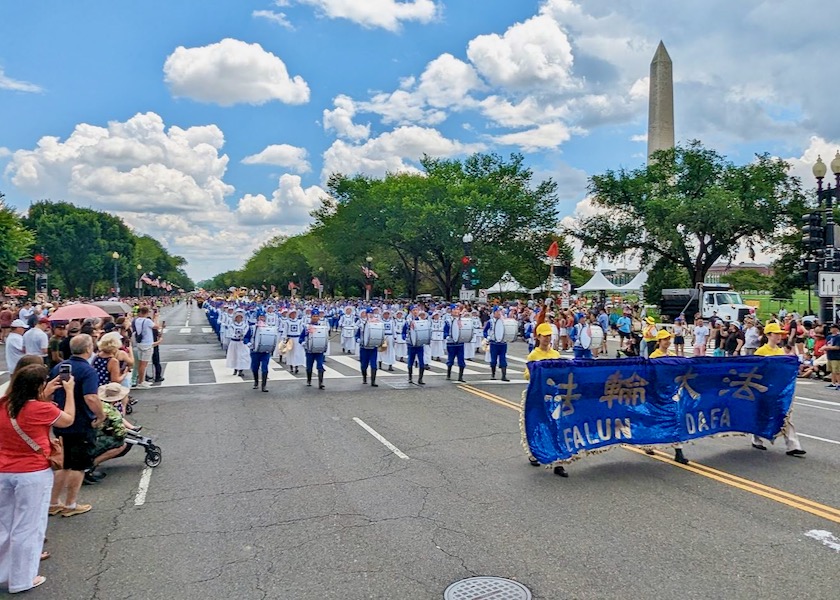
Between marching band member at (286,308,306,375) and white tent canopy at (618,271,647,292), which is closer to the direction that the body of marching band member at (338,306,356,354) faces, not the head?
the marching band member

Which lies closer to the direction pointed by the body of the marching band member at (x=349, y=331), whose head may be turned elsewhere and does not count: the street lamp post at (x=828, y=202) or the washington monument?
the street lamp post

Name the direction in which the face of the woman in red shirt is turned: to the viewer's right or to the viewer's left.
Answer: to the viewer's right

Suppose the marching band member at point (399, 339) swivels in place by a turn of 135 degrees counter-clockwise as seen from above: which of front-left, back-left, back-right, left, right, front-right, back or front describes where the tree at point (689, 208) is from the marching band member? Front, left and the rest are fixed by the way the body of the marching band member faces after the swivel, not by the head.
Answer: front

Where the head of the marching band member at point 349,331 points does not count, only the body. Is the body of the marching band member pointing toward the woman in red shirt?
yes

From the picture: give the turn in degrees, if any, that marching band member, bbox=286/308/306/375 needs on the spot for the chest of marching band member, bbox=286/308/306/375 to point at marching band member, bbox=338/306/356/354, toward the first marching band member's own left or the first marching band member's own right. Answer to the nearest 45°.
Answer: approximately 180°

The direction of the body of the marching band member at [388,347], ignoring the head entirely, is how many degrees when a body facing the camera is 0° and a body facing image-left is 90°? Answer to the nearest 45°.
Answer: approximately 0°

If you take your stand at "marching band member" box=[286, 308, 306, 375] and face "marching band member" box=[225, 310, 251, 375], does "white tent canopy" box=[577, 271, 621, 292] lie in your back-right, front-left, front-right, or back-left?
back-right

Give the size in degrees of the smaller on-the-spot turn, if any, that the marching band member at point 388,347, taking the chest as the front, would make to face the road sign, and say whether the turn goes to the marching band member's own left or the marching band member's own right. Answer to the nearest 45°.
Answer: approximately 90° to the marching band member's own left

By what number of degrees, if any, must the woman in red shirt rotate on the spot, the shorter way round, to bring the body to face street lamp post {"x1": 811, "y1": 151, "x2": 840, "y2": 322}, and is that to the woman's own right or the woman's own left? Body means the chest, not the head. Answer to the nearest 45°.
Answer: approximately 45° to the woman's own right

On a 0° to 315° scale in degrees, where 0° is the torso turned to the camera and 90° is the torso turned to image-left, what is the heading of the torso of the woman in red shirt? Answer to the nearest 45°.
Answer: approximately 225°

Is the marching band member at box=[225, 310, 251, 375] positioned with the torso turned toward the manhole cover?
yes
